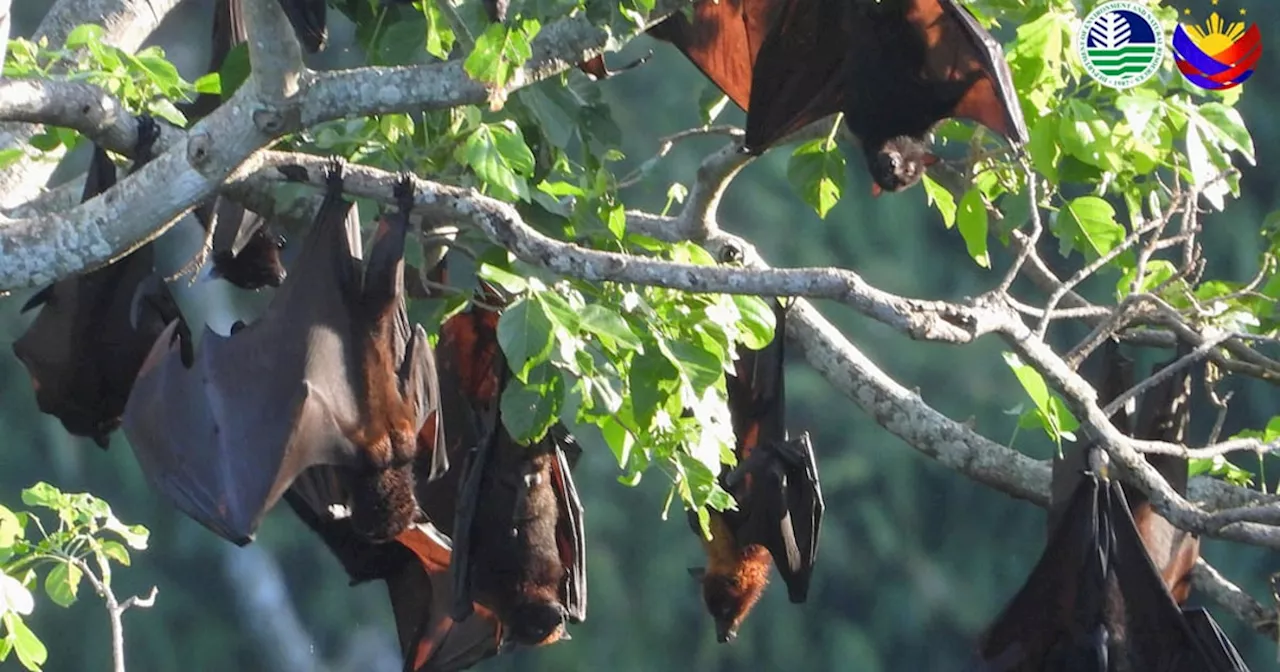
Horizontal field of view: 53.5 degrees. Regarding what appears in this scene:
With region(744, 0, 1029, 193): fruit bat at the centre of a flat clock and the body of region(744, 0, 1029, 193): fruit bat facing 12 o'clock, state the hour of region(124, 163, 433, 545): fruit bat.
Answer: region(124, 163, 433, 545): fruit bat is roughly at 2 o'clock from region(744, 0, 1029, 193): fruit bat.

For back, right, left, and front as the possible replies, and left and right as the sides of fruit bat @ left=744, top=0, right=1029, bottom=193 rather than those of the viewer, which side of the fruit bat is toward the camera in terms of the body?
front
